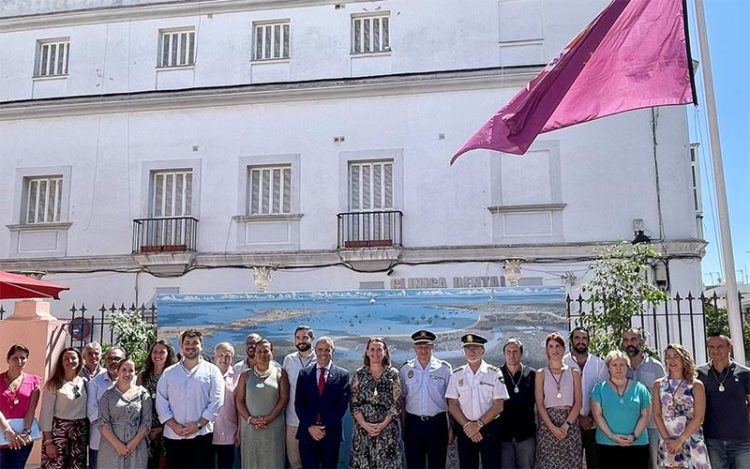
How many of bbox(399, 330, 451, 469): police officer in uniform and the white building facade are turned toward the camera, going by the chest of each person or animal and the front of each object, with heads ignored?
2

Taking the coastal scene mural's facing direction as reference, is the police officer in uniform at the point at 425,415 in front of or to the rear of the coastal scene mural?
in front

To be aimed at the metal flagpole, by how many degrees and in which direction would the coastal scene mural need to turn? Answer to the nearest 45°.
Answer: approximately 45° to its left

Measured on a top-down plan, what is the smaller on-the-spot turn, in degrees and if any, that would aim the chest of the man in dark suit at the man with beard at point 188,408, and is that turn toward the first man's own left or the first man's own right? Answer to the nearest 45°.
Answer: approximately 90° to the first man's own right

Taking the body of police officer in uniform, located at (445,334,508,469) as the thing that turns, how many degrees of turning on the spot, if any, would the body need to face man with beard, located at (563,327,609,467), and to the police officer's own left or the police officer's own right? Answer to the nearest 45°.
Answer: approximately 90° to the police officer's own left

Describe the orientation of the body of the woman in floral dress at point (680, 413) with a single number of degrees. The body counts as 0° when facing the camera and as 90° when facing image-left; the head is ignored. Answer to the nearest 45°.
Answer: approximately 45°

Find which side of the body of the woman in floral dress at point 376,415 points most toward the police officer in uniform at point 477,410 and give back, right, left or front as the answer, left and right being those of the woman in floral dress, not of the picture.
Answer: left

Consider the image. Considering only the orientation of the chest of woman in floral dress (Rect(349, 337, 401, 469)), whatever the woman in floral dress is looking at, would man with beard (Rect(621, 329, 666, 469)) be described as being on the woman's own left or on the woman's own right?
on the woman's own left

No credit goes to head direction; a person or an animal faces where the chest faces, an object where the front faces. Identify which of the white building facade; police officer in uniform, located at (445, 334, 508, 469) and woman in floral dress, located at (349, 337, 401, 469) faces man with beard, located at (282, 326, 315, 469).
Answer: the white building facade
